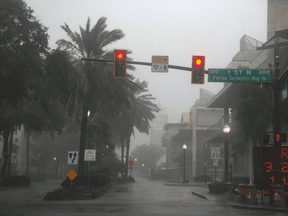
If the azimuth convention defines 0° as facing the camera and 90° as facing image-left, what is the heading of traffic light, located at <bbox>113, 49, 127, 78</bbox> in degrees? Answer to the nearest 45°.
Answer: approximately 0°

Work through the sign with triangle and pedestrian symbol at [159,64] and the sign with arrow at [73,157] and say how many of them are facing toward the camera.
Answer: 2

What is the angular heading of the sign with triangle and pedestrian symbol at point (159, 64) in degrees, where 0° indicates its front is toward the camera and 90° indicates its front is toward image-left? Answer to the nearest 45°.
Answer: approximately 0°

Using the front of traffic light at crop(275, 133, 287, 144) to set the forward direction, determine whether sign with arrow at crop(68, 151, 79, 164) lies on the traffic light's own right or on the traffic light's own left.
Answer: on the traffic light's own right

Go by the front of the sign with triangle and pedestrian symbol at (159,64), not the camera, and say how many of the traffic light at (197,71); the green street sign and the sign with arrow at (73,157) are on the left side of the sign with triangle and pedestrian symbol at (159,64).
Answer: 2
